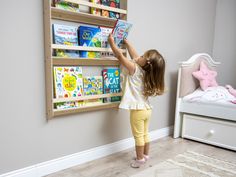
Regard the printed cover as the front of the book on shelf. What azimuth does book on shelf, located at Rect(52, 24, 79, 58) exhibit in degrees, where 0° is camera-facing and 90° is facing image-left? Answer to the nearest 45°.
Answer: approximately 315°

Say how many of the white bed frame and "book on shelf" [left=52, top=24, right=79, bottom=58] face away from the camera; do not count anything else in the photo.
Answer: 0

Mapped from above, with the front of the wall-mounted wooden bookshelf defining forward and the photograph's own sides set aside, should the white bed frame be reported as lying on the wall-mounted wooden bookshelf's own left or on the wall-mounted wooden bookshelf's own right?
on the wall-mounted wooden bookshelf's own left

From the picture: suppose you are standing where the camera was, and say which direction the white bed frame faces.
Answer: facing the viewer and to the right of the viewer

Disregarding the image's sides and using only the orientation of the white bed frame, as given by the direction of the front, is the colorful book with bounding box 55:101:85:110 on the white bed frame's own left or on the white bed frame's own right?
on the white bed frame's own right

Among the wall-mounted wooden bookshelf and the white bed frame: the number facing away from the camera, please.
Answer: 0
